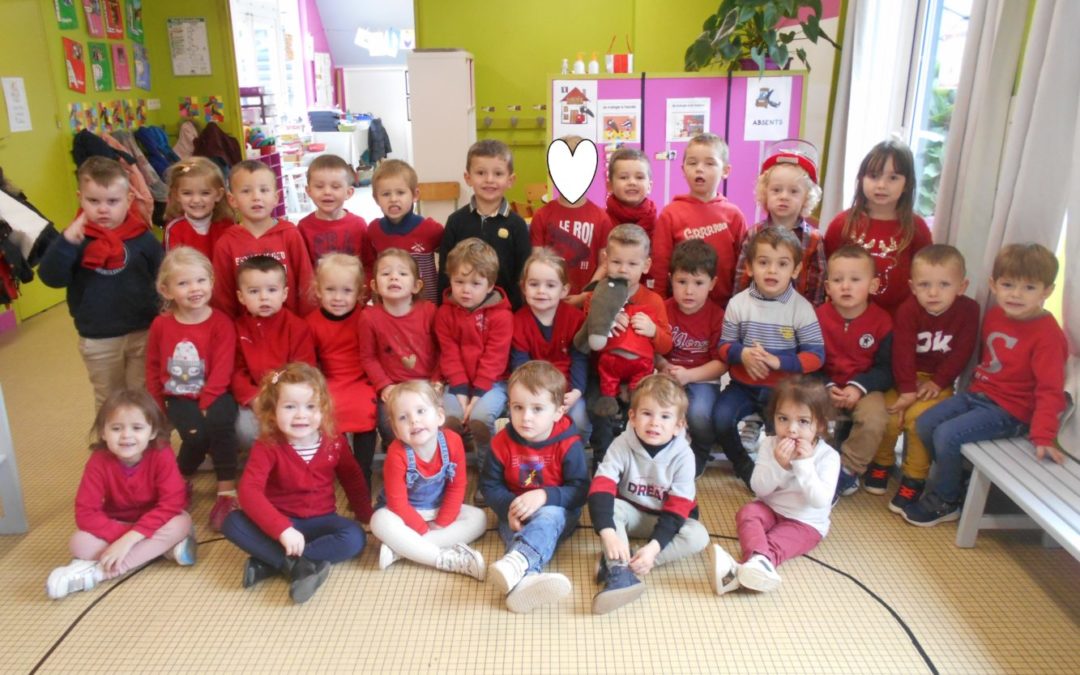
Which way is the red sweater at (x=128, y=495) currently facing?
toward the camera

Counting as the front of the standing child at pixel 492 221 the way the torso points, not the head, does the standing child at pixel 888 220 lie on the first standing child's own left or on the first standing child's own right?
on the first standing child's own left

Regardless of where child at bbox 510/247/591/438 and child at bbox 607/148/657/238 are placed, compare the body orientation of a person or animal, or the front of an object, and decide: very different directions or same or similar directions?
same or similar directions

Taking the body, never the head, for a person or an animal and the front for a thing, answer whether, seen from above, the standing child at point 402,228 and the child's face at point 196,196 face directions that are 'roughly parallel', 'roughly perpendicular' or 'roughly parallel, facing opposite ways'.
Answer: roughly parallel

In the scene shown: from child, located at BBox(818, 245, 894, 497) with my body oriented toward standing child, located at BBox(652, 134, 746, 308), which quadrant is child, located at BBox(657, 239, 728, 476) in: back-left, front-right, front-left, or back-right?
front-left

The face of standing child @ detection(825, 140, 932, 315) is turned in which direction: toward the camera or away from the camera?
toward the camera

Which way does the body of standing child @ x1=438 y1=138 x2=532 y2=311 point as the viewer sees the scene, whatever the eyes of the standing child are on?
toward the camera

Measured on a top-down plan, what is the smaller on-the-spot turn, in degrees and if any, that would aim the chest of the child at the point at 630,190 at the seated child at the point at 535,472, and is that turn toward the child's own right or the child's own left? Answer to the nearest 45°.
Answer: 0° — they already face them

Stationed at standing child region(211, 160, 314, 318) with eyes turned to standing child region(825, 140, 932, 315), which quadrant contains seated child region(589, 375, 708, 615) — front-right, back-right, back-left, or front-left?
front-right

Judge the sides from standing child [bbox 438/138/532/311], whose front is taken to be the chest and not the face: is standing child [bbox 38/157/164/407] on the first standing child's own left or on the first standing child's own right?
on the first standing child's own right

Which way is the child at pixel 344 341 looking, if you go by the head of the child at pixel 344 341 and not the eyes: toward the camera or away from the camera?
toward the camera

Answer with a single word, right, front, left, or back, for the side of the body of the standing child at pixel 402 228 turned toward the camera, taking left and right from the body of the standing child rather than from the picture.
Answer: front

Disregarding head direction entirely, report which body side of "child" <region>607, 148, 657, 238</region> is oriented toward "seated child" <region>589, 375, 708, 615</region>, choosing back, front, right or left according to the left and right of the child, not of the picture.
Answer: front

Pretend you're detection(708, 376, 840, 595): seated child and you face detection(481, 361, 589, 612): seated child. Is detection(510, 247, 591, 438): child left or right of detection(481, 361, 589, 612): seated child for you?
right

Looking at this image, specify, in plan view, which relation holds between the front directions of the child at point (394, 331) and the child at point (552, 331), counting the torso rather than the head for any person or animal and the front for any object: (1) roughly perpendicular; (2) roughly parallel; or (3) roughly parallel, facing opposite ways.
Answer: roughly parallel

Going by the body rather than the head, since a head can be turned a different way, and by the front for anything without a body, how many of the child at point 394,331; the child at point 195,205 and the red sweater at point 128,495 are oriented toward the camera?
3

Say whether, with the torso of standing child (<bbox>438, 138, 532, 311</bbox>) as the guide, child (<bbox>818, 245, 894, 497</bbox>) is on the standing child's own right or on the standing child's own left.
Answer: on the standing child's own left

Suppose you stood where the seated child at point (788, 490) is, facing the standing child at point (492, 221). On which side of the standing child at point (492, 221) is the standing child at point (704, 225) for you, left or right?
right
